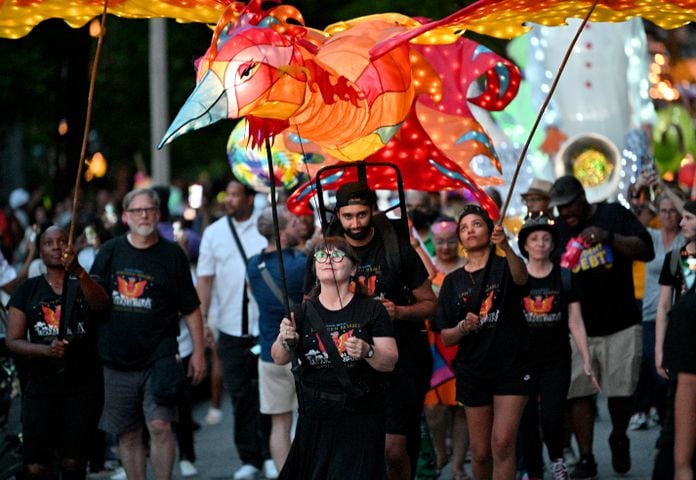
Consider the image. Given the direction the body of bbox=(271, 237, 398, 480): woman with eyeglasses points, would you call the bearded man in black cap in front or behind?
behind

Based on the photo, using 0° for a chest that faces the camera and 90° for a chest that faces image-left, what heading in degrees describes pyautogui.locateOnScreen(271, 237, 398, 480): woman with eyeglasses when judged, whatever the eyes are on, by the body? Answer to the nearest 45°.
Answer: approximately 0°

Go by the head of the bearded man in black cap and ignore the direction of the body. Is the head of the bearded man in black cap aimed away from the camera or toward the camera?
toward the camera
